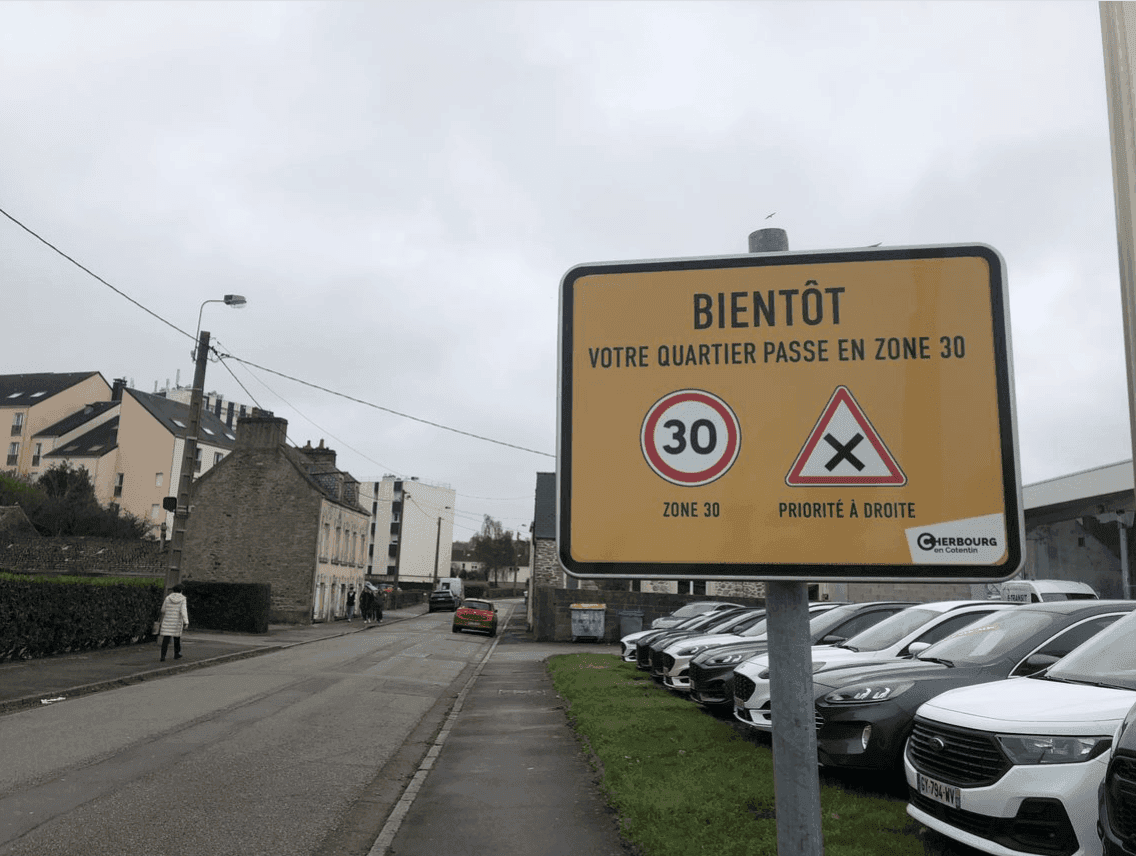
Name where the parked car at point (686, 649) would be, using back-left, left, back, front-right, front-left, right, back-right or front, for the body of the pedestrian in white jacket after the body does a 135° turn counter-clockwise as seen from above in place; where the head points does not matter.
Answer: left

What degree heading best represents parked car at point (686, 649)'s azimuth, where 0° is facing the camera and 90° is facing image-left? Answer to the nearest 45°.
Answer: approximately 45°

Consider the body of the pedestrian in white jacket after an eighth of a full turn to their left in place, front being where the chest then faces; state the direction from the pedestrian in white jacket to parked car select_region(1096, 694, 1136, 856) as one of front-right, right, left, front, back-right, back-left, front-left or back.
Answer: back-left

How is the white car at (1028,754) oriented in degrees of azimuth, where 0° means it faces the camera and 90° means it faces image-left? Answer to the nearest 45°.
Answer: approximately 45°

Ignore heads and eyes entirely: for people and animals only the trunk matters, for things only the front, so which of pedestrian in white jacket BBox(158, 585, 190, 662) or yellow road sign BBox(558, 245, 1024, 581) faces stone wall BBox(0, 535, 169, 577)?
the pedestrian in white jacket

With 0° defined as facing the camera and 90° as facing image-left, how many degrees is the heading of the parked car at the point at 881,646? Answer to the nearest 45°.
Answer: approximately 45°

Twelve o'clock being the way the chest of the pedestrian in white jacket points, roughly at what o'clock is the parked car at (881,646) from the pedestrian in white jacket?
The parked car is roughly at 5 o'clock from the pedestrian in white jacket.

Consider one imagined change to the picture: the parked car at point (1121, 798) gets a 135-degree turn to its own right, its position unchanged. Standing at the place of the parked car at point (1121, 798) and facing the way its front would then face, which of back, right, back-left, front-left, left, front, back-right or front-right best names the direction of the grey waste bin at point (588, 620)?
front-left

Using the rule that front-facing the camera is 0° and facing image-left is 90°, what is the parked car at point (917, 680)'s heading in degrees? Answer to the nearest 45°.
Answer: approximately 45°

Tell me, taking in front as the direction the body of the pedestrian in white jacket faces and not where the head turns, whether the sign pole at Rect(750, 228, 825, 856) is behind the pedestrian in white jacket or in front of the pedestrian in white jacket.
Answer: behind

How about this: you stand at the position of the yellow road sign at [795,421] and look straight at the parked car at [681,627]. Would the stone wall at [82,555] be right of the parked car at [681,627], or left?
left

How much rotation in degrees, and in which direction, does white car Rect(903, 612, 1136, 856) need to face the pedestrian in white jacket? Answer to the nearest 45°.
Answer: approximately 90° to its right

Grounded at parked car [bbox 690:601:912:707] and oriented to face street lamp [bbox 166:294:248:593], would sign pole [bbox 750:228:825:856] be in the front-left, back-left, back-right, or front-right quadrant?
back-left

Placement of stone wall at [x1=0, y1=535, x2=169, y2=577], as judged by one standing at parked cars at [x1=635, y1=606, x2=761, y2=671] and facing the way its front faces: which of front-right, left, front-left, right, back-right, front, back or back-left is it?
right

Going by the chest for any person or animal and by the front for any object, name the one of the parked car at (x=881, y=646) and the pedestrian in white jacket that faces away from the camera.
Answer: the pedestrian in white jacket

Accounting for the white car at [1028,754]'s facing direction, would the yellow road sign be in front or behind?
in front
